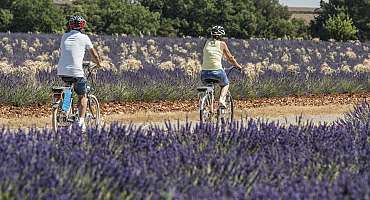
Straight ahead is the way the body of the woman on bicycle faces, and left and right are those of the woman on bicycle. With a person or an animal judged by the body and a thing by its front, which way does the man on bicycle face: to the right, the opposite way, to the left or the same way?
the same way

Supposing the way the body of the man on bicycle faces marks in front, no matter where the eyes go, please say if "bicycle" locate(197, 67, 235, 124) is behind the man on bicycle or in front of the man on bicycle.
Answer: in front

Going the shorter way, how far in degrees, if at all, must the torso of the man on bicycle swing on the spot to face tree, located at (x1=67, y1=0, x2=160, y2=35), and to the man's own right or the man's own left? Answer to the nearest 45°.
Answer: approximately 45° to the man's own left

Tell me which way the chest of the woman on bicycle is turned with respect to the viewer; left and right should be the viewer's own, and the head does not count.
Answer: facing away from the viewer and to the right of the viewer

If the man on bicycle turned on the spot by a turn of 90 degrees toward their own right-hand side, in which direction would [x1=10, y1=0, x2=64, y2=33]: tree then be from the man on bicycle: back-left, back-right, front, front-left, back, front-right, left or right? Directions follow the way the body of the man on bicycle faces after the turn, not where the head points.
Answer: back-left

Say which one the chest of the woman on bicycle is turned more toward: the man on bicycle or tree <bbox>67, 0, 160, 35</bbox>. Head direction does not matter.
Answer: the tree

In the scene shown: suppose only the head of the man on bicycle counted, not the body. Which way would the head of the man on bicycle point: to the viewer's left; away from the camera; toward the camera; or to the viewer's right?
away from the camera

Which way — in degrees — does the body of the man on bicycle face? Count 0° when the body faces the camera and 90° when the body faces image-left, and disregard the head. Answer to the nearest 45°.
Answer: approximately 225°

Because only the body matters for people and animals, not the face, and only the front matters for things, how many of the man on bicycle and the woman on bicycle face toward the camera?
0
